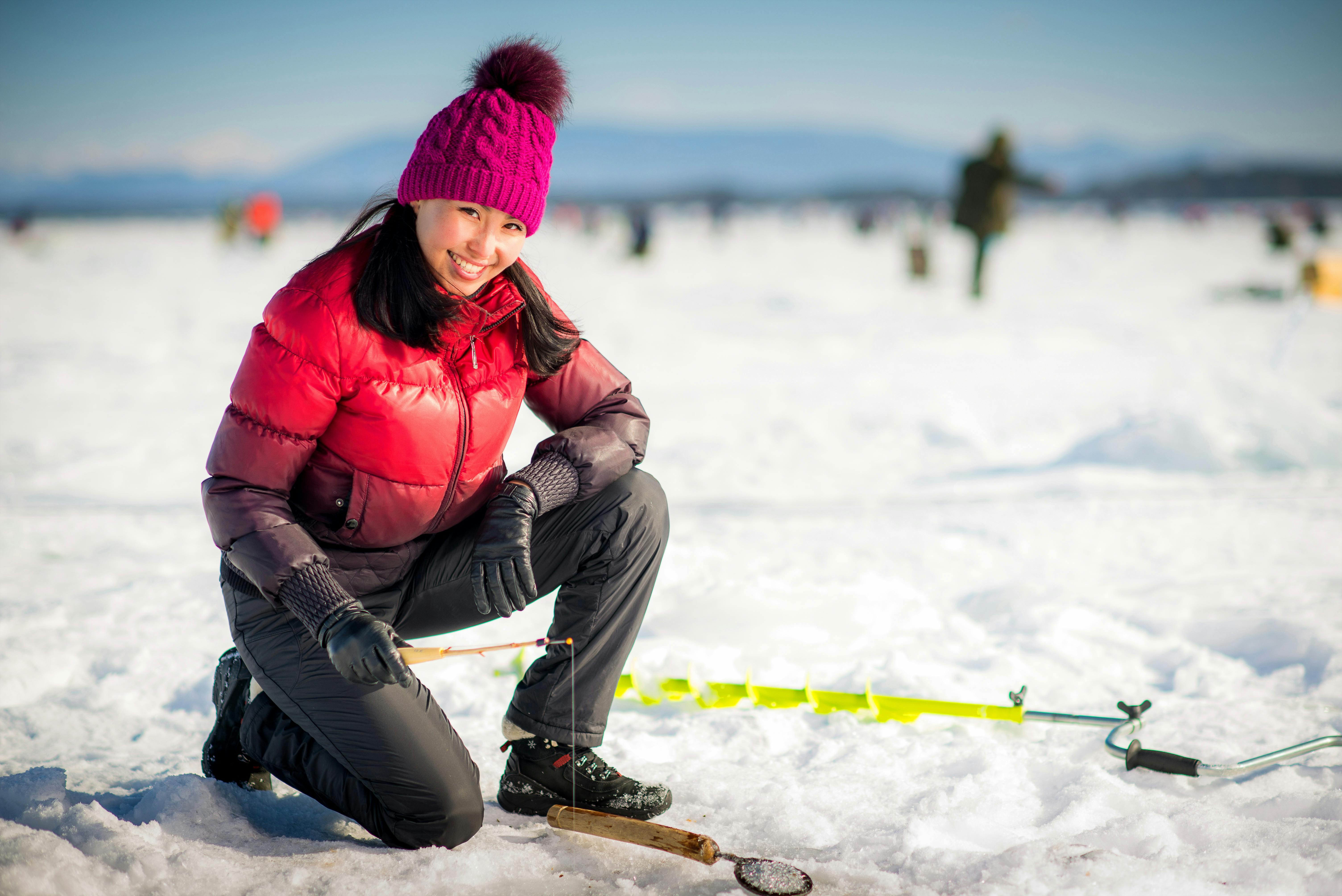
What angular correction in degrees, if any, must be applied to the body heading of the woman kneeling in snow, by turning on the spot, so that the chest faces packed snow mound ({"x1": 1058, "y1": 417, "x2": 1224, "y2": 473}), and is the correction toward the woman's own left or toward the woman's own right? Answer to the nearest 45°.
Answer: approximately 90° to the woman's own left

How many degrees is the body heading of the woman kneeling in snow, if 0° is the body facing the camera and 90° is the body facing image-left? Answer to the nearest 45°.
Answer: approximately 315°

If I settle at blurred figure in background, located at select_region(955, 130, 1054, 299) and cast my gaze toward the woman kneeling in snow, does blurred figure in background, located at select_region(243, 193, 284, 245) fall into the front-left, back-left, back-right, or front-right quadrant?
back-right
